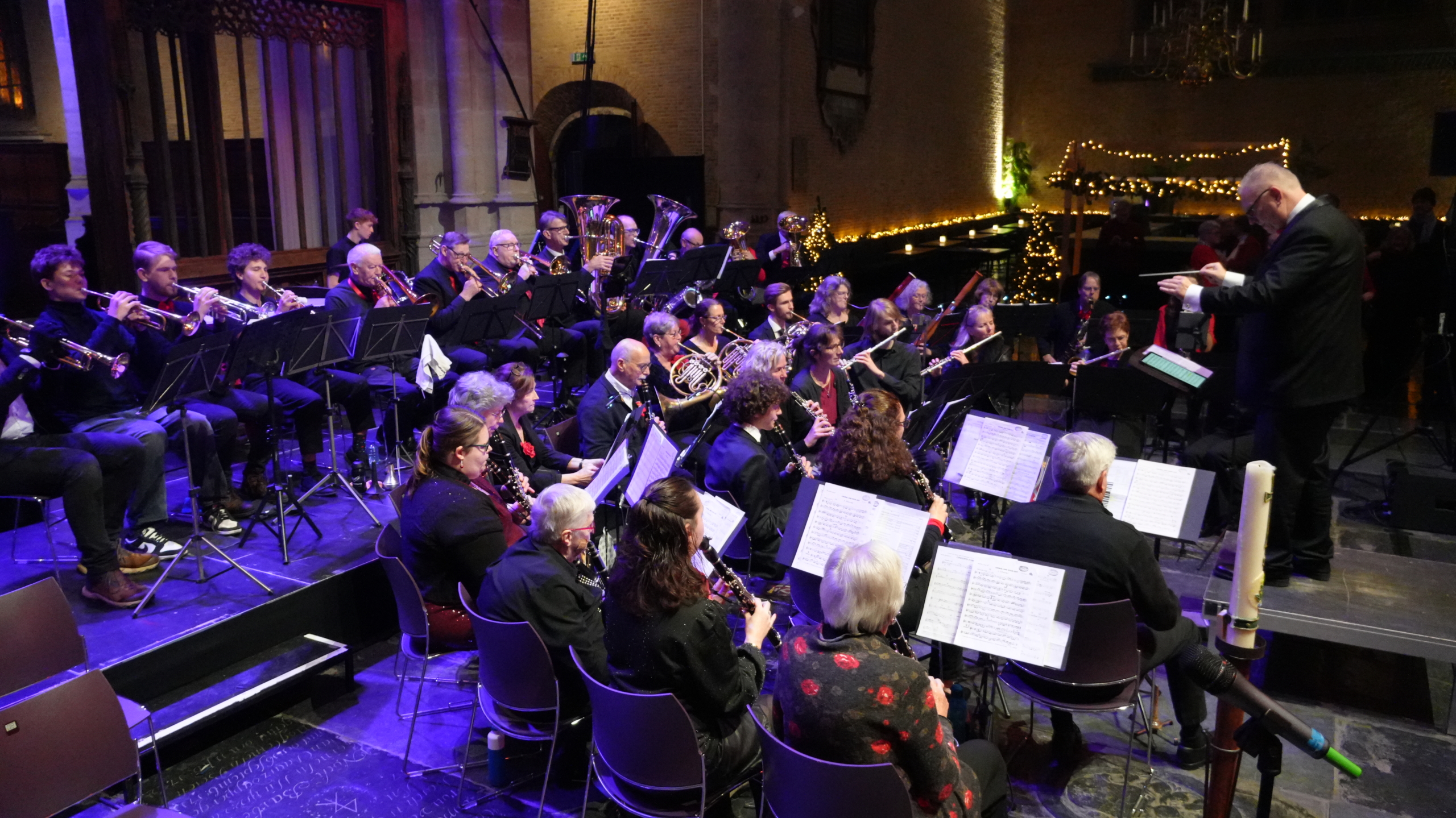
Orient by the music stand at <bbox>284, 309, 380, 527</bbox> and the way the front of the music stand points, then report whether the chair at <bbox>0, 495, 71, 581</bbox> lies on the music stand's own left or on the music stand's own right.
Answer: on the music stand's own left

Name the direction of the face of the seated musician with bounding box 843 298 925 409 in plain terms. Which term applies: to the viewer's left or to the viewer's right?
to the viewer's right

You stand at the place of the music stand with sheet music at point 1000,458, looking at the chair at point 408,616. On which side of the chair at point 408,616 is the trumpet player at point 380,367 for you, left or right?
right

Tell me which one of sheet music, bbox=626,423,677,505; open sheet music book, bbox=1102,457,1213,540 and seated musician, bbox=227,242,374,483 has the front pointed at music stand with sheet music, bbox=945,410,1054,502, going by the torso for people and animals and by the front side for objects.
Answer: the seated musician

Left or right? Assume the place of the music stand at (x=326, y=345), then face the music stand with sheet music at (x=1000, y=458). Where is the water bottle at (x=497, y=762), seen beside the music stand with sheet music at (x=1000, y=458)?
right

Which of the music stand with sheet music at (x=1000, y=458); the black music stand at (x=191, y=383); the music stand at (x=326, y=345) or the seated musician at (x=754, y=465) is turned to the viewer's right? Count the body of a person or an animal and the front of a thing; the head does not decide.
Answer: the seated musician

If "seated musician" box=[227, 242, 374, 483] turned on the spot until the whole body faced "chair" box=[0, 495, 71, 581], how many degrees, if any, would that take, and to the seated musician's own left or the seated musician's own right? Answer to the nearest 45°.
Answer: approximately 90° to the seated musician's own right

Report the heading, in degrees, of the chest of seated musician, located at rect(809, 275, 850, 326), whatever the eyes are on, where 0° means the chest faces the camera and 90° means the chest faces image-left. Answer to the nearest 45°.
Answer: approximately 315°

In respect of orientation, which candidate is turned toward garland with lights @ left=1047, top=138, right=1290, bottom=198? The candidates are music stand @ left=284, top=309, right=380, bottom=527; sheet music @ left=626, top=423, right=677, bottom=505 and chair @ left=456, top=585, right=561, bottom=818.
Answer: the chair

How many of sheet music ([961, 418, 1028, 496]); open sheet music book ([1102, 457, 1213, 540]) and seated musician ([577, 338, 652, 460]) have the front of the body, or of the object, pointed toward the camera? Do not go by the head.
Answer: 2

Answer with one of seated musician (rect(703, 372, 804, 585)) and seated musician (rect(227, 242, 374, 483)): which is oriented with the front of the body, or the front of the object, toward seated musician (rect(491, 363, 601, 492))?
seated musician (rect(227, 242, 374, 483))

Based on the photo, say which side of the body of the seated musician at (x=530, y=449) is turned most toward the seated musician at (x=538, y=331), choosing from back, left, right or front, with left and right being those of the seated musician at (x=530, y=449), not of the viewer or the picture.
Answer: left

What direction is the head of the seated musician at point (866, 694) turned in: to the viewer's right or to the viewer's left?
to the viewer's right

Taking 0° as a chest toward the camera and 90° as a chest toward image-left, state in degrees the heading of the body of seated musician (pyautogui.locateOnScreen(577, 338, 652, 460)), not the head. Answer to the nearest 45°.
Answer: approximately 270°

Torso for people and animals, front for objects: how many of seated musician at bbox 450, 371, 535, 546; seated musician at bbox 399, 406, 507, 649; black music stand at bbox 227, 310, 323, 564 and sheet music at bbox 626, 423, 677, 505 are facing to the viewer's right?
2

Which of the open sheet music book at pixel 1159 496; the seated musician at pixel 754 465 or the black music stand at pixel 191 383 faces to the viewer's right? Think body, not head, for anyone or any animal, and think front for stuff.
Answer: the seated musician

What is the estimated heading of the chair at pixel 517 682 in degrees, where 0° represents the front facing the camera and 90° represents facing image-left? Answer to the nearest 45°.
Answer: approximately 225°

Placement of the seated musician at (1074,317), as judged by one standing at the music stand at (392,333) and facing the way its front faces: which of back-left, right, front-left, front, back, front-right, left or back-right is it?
back-right

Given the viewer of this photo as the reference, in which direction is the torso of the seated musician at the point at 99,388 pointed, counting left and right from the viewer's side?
facing to the right of the viewer
